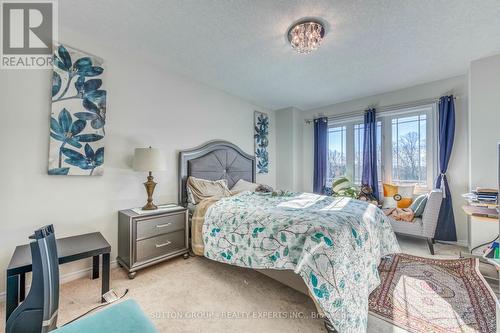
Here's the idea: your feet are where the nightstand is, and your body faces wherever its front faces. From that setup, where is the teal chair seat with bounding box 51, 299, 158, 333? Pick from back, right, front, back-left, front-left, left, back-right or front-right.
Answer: front-right

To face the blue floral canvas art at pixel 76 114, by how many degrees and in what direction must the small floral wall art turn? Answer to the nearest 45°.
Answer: approximately 90° to its right

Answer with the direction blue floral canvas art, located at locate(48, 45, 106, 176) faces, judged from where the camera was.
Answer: facing the viewer and to the right of the viewer

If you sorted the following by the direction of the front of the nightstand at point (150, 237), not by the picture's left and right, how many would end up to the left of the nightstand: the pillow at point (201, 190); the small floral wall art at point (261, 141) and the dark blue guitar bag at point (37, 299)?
2

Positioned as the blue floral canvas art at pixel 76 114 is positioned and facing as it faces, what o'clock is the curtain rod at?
The curtain rod is roughly at 11 o'clock from the blue floral canvas art.

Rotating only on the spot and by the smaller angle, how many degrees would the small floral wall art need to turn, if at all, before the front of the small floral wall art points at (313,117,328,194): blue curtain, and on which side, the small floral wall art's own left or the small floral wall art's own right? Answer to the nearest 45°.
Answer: approximately 45° to the small floral wall art's own left

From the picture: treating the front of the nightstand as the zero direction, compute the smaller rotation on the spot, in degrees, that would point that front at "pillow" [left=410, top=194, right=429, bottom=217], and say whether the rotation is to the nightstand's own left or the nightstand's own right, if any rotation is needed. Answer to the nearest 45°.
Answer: approximately 45° to the nightstand's own left

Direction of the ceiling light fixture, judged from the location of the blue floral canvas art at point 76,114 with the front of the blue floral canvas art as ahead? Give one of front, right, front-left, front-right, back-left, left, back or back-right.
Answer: front

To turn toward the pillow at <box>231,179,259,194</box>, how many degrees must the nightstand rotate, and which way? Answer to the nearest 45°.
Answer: approximately 90° to its left

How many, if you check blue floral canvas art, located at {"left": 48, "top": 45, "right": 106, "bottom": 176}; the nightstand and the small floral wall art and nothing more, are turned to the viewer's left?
0

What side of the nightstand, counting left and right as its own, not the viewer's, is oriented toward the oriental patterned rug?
front

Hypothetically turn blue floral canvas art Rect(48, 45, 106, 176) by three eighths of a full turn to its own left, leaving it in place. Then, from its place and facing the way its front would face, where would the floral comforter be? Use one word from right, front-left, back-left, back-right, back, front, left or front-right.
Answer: back-right

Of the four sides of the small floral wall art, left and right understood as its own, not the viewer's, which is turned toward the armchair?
front

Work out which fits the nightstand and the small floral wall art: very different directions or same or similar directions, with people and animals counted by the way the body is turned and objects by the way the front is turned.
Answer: same or similar directions
